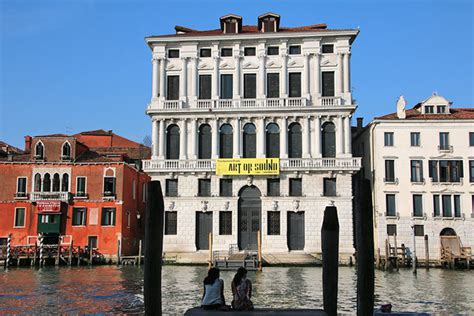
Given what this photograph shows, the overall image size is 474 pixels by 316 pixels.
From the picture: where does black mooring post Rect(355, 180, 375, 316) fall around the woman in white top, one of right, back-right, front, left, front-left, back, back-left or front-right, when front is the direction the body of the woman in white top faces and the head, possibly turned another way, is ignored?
right

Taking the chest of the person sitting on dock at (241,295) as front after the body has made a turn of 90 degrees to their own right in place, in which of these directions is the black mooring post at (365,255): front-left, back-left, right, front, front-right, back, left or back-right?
front

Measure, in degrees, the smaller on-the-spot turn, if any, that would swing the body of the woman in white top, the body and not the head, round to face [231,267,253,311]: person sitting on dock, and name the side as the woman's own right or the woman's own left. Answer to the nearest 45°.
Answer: approximately 90° to the woman's own right

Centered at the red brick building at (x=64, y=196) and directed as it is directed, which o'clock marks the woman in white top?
The woman in white top is roughly at 12 o'clock from the red brick building.

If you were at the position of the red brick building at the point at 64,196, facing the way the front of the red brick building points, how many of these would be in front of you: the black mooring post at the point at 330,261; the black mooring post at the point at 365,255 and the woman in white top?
3

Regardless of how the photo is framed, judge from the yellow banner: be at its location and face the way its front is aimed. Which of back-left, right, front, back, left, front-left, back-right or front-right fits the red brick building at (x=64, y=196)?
right

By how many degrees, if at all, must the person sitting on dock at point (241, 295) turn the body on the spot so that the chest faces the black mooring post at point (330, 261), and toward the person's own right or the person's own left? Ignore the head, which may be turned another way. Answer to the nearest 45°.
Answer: approximately 90° to the person's own right

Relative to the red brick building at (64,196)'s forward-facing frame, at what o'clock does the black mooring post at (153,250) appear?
The black mooring post is roughly at 12 o'clock from the red brick building.

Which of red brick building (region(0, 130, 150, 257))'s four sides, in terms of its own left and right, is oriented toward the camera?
front

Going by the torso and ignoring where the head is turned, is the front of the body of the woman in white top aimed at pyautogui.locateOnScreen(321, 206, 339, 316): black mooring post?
no

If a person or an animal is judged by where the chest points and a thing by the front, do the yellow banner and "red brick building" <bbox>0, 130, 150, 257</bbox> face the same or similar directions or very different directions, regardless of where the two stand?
same or similar directions

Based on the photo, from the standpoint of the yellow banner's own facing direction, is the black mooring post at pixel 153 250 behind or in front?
in front

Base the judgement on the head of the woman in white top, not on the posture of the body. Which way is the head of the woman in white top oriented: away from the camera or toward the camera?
away from the camera

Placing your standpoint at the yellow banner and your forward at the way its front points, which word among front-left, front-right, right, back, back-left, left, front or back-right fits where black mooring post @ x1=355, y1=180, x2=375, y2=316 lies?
front

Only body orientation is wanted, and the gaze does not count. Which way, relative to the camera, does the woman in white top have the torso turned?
away from the camera

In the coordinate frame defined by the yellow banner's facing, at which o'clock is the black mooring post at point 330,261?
The black mooring post is roughly at 12 o'clock from the yellow banner.

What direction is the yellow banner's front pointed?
toward the camera

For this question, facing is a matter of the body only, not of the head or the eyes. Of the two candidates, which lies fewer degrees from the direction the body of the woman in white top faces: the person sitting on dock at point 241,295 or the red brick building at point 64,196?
the red brick building

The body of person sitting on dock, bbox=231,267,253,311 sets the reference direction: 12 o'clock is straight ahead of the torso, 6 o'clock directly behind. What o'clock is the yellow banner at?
The yellow banner is roughly at 12 o'clock from the person sitting on dock.

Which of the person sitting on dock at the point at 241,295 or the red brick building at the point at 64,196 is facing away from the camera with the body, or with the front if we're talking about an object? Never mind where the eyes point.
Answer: the person sitting on dock

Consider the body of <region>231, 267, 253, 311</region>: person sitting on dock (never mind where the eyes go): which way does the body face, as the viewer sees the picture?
away from the camera
